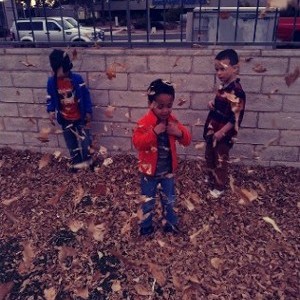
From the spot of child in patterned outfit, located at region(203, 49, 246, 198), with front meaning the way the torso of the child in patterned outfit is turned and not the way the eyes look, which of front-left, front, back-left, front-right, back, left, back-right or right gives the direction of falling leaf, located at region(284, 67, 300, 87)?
back

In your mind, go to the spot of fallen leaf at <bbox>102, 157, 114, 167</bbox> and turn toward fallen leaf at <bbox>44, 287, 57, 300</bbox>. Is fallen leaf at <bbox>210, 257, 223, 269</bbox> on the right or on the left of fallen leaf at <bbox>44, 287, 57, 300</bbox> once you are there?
left

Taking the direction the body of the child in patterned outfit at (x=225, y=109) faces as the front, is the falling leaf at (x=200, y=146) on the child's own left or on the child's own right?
on the child's own right

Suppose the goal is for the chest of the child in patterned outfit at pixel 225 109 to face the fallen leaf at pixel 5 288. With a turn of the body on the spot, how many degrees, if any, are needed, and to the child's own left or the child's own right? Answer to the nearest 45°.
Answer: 0° — they already face it

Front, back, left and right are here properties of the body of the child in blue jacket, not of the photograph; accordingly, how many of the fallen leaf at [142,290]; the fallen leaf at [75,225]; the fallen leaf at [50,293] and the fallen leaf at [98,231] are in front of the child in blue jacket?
4

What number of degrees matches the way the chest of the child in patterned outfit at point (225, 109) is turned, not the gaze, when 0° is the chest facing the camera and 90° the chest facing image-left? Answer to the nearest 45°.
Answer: approximately 45°

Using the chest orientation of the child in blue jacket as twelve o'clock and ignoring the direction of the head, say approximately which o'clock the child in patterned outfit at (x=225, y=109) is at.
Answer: The child in patterned outfit is roughly at 10 o'clock from the child in blue jacket.

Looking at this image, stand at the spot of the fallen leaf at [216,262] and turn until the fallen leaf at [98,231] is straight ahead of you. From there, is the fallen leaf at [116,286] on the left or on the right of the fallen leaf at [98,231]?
left

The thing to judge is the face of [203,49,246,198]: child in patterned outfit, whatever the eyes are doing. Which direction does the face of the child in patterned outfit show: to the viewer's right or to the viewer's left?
to the viewer's left

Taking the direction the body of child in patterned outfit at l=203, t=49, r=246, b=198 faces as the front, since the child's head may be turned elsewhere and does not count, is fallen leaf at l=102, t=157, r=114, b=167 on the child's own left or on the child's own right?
on the child's own right

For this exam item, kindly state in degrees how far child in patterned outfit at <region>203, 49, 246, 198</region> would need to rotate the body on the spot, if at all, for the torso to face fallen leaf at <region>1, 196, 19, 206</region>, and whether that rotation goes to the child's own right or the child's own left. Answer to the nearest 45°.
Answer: approximately 45° to the child's own right
